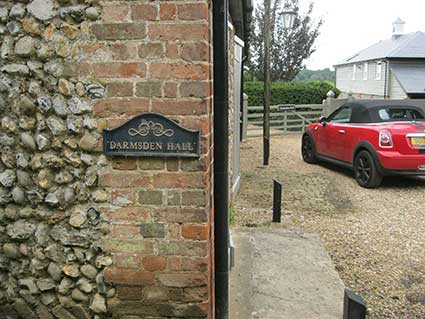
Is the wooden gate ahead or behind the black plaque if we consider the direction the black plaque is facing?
behind

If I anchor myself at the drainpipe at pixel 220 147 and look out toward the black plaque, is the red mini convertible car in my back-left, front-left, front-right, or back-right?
back-right

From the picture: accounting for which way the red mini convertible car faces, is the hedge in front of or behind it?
in front

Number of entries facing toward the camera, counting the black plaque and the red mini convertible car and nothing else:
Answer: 1

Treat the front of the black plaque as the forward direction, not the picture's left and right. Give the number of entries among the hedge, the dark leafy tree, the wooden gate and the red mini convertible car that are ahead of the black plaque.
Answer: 0

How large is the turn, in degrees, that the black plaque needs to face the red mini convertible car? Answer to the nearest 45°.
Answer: approximately 135° to its left

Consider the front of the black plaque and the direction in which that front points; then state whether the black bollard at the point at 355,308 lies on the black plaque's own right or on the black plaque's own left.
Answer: on the black plaque's own left

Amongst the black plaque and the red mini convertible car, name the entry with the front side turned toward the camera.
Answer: the black plaque

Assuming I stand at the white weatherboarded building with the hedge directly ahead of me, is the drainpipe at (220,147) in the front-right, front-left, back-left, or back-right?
front-left

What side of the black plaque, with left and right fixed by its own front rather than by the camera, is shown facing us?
front

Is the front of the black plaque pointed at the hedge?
no

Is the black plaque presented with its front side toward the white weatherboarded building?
no

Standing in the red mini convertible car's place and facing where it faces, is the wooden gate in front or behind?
in front

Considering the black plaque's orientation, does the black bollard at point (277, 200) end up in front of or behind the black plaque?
behind

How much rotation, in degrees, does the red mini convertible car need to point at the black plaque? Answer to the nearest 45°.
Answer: approximately 135° to its left
